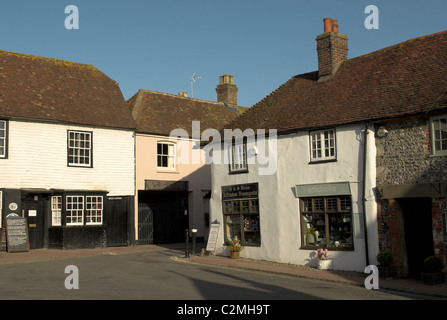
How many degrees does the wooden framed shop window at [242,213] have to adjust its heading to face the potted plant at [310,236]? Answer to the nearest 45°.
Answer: approximately 90° to its left

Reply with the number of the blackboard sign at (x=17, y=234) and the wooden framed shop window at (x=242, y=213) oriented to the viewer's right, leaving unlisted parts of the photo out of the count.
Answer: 0

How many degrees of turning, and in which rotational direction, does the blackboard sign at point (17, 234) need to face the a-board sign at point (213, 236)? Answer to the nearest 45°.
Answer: approximately 45° to its left

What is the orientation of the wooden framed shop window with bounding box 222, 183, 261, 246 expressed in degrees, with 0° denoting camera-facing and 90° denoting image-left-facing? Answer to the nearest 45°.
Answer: approximately 45°

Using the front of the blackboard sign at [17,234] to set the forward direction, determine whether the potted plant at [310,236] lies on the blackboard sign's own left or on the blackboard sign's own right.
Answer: on the blackboard sign's own left

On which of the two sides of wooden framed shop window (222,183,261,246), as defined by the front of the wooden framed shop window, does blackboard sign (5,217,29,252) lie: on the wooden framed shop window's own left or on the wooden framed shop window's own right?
on the wooden framed shop window's own right

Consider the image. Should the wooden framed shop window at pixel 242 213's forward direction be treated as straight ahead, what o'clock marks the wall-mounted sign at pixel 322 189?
The wall-mounted sign is roughly at 9 o'clock from the wooden framed shop window.

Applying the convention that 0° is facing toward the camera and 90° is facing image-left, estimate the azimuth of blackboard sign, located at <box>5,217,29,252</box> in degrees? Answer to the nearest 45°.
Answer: approximately 0°

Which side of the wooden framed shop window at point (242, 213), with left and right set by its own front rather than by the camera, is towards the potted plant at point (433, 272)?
left

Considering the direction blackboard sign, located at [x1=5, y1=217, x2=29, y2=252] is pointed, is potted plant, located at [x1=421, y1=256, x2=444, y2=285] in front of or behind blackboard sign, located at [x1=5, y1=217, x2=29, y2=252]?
in front

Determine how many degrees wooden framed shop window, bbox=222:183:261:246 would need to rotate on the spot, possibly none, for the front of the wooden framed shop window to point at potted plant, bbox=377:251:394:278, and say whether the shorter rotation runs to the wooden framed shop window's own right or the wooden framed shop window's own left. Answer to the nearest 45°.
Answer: approximately 90° to the wooden framed shop window's own left

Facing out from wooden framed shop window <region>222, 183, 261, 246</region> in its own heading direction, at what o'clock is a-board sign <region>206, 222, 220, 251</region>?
a-board sign is roughly at 3 o'clock from wooden framed shop window.
